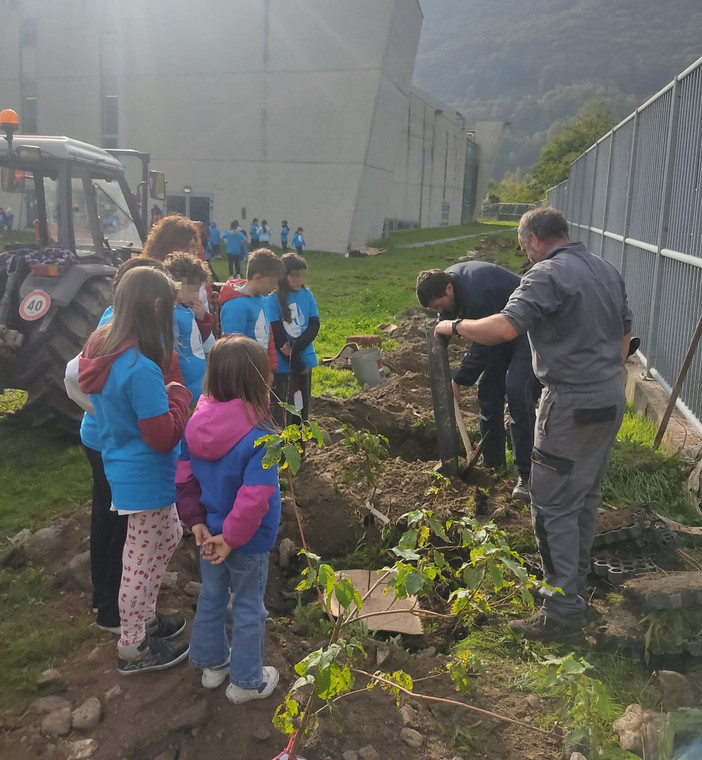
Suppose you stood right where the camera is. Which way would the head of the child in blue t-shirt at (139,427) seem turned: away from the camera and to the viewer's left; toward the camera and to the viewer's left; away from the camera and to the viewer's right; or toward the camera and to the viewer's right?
away from the camera and to the viewer's right

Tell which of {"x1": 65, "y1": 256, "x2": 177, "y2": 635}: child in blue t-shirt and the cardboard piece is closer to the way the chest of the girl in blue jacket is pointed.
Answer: the cardboard piece

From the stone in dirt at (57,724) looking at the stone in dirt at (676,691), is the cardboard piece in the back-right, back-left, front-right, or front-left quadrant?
front-left

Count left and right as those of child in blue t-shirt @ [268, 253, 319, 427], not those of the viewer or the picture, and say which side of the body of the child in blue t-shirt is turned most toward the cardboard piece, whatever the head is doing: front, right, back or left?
front

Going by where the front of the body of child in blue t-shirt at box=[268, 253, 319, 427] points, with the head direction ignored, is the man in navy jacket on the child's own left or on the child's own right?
on the child's own left

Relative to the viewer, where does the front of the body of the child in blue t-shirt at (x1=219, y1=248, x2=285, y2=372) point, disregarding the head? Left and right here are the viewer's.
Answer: facing to the right of the viewer

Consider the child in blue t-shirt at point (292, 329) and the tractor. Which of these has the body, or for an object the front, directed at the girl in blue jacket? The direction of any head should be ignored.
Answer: the child in blue t-shirt

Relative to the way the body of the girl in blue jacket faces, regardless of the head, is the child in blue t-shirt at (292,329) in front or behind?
in front

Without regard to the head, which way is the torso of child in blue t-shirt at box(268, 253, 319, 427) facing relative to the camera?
toward the camera

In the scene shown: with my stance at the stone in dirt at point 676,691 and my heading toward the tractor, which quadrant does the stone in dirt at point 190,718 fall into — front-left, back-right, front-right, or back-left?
front-left

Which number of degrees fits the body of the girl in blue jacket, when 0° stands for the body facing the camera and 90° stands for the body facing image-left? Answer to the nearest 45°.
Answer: approximately 225°

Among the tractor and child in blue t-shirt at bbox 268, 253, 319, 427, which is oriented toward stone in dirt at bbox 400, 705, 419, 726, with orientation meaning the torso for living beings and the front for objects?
the child in blue t-shirt

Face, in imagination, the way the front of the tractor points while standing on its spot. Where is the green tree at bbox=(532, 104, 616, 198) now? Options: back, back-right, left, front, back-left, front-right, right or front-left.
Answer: front
